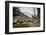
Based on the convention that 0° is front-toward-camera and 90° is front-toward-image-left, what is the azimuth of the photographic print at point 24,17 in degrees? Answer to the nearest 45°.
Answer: approximately 315°
